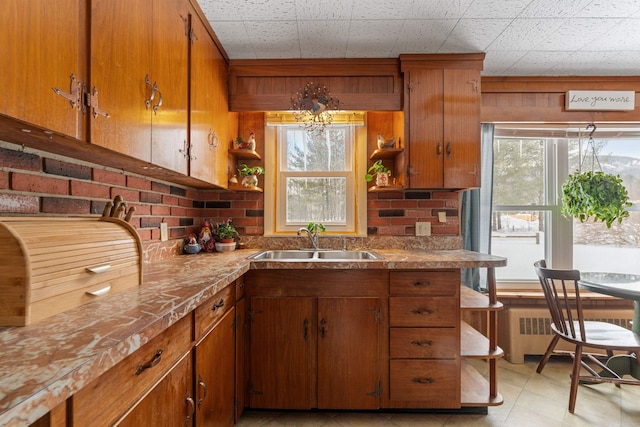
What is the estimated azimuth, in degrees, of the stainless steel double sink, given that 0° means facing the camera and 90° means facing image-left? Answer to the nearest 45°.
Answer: approximately 0°

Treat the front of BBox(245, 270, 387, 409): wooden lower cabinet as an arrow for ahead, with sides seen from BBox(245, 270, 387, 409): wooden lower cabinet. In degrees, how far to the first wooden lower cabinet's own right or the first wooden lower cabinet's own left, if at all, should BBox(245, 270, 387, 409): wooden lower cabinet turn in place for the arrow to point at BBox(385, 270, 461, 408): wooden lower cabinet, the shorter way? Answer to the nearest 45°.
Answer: approximately 90° to the first wooden lower cabinet's own left

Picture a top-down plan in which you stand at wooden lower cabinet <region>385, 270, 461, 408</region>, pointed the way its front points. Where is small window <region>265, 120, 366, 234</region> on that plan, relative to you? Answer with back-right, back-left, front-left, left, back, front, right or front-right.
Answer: back-right

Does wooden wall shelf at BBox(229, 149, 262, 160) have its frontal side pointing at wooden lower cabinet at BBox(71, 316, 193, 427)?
yes

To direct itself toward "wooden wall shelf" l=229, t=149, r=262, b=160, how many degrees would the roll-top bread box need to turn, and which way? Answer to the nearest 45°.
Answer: approximately 90° to its left

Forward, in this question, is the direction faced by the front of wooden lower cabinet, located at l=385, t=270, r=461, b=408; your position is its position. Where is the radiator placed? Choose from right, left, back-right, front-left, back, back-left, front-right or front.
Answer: back-left

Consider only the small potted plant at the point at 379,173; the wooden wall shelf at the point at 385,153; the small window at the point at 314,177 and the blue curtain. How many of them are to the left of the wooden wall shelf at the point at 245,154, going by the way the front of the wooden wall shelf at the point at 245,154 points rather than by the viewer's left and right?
4

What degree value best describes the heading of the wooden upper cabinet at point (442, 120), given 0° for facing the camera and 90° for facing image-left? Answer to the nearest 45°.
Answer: approximately 0°
